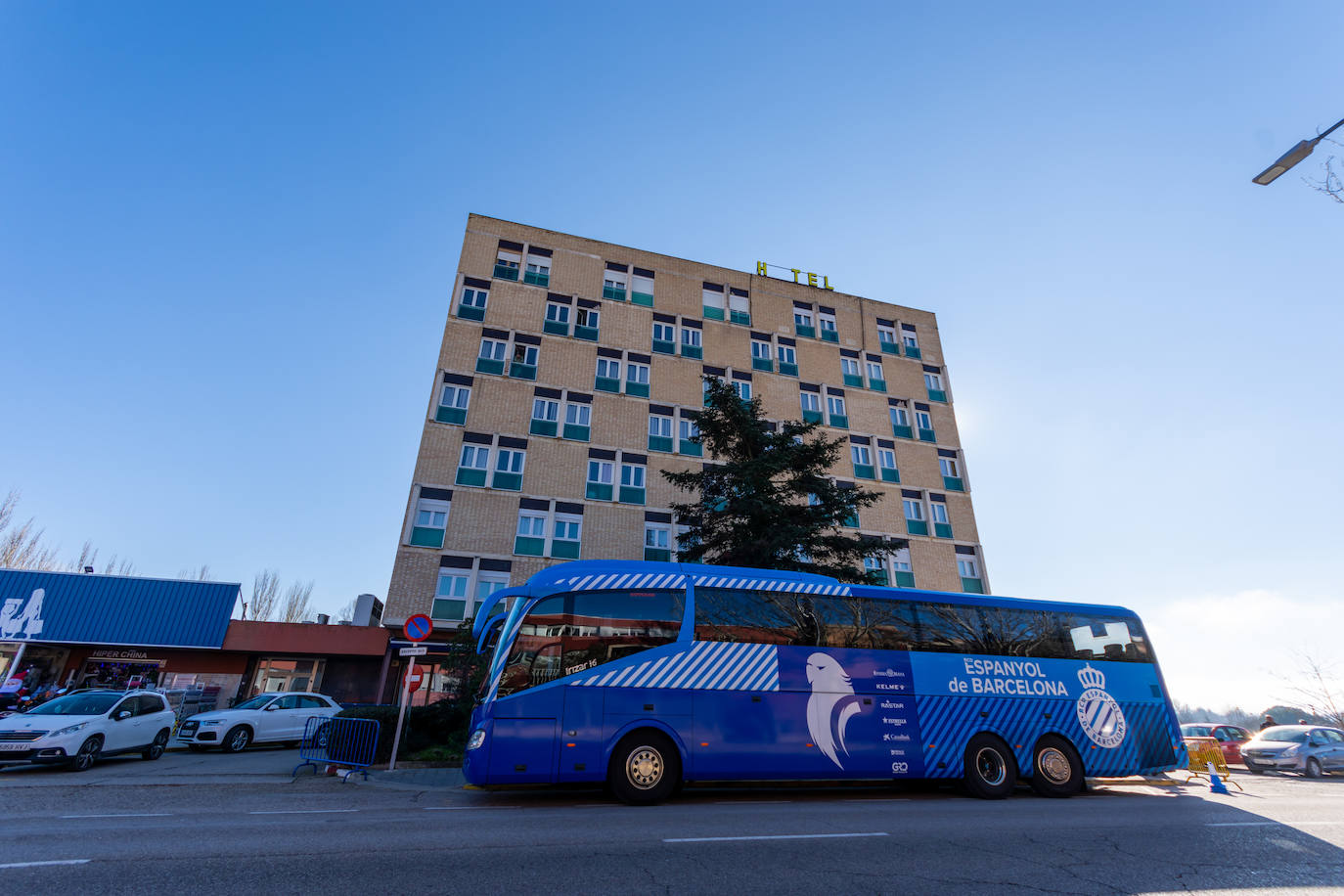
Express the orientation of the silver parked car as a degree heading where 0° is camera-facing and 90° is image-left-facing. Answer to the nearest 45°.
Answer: approximately 45°

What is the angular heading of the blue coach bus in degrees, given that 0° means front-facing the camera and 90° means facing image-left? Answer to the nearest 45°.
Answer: approximately 90°

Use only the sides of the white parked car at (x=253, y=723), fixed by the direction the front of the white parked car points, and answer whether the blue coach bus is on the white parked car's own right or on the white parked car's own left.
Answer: on the white parked car's own left

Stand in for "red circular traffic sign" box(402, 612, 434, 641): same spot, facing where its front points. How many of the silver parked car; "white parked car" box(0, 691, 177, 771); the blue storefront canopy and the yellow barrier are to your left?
2

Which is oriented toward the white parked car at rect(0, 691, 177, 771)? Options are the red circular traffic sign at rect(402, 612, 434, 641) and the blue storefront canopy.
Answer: the blue storefront canopy

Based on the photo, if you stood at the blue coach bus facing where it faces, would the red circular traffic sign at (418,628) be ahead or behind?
ahead

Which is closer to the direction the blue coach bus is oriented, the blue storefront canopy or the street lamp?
the blue storefront canopy

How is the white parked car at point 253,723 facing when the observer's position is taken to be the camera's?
facing the viewer and to the left of the viewer

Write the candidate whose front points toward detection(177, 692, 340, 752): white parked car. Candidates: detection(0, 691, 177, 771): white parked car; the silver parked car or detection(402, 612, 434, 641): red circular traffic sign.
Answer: the silver parked car

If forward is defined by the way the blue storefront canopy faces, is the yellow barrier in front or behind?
in front
